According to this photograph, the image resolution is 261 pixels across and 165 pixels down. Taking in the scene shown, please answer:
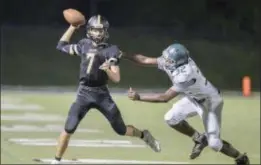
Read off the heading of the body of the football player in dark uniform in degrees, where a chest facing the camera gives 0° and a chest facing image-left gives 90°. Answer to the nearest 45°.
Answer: approximately 0°
